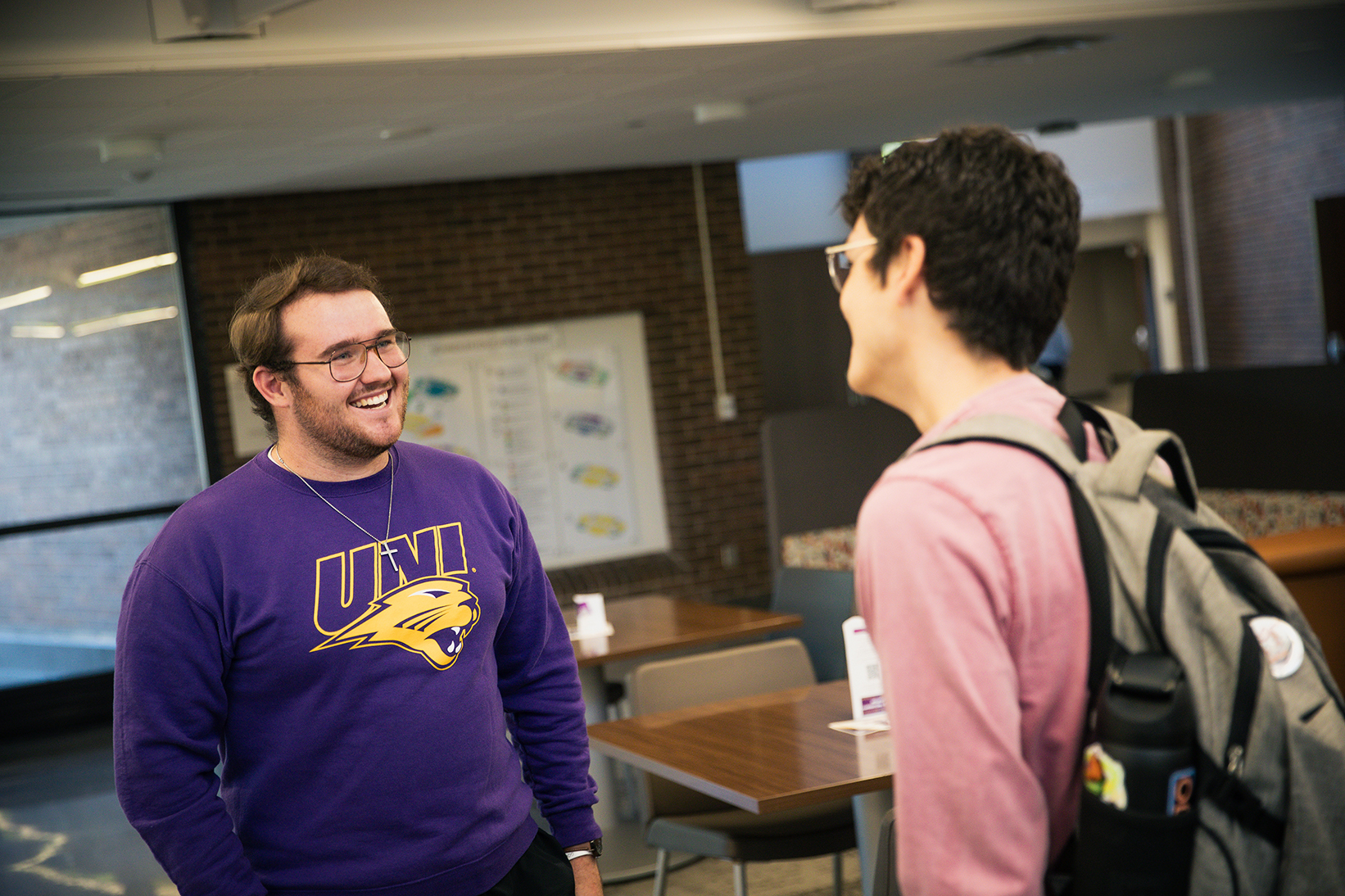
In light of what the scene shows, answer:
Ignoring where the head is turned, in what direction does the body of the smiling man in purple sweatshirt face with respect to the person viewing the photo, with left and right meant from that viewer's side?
facing the viewer and to the right of the viewer

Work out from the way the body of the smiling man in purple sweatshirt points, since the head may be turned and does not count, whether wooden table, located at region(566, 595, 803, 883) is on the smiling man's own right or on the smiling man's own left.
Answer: on the smiling man's own left

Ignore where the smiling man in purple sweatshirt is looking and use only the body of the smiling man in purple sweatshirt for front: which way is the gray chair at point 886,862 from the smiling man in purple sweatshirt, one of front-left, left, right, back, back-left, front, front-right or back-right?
front-left

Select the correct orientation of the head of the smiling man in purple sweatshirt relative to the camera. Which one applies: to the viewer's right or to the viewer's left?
to the viewer's right

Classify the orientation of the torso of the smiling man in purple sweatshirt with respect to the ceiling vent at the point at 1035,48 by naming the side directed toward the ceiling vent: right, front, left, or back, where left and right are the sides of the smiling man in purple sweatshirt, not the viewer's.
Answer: left

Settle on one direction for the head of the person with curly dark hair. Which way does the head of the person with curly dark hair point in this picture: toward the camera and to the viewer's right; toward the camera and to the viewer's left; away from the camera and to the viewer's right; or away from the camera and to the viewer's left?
away from the camera and to the viewer's left

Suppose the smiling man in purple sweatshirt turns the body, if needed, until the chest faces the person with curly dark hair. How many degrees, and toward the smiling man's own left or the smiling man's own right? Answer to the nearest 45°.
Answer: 0° — they already face them

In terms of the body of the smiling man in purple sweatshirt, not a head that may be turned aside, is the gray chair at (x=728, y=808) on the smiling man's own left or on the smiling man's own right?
on the smiling man's own left

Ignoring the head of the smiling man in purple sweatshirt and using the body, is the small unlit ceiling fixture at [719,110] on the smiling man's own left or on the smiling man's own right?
on the smiling man's own left

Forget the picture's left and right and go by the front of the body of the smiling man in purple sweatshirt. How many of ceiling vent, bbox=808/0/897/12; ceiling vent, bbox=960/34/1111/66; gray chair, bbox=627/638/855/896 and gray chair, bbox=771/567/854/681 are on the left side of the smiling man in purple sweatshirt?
4
